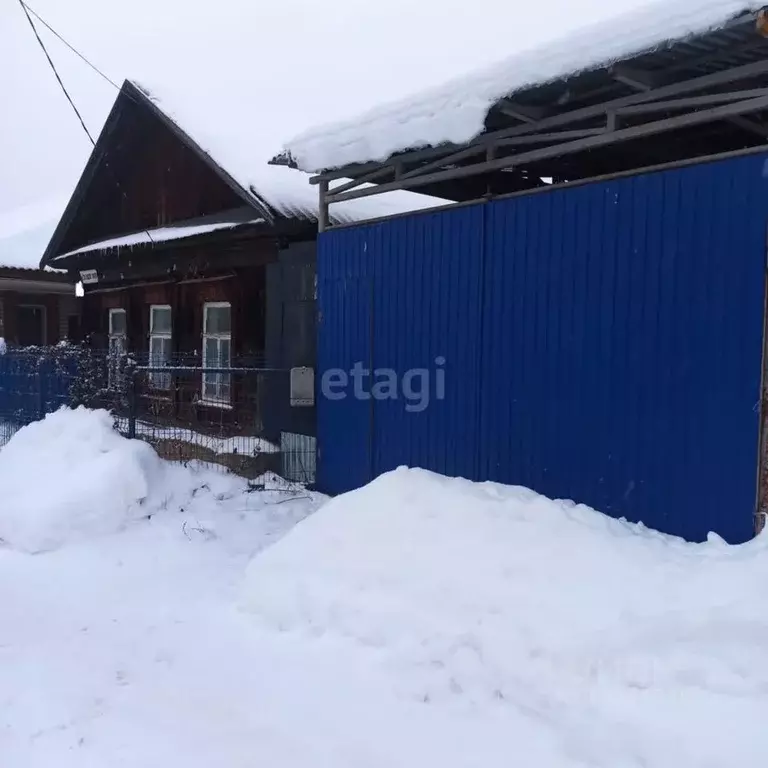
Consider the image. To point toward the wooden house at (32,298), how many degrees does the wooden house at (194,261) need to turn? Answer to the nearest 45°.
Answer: approximately 90° to its right

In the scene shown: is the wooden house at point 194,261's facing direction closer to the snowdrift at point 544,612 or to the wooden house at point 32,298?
the snowdrift

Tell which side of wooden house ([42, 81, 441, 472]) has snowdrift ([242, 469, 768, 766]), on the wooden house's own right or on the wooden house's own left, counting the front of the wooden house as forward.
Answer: on the wooden house's own left

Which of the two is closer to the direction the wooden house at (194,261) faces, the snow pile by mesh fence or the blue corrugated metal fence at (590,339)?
the snow pile by mesh fence

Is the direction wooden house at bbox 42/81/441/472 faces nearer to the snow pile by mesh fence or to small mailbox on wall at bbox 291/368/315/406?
the snow pile by mesh fence

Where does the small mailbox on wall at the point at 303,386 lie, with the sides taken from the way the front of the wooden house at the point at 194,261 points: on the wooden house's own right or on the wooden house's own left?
on the wooden house's own left

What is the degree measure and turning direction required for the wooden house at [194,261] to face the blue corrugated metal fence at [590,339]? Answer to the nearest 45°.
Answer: approximately 90° to its left

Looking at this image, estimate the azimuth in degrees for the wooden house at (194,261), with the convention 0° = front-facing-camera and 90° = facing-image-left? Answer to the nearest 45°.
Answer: approximately 45°
